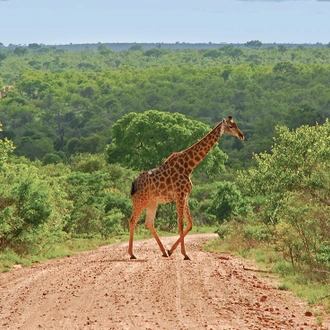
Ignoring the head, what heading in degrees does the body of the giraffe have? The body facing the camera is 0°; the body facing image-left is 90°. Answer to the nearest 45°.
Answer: approximately 270°

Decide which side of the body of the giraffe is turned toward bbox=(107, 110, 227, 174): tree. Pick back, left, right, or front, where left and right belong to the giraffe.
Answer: left
